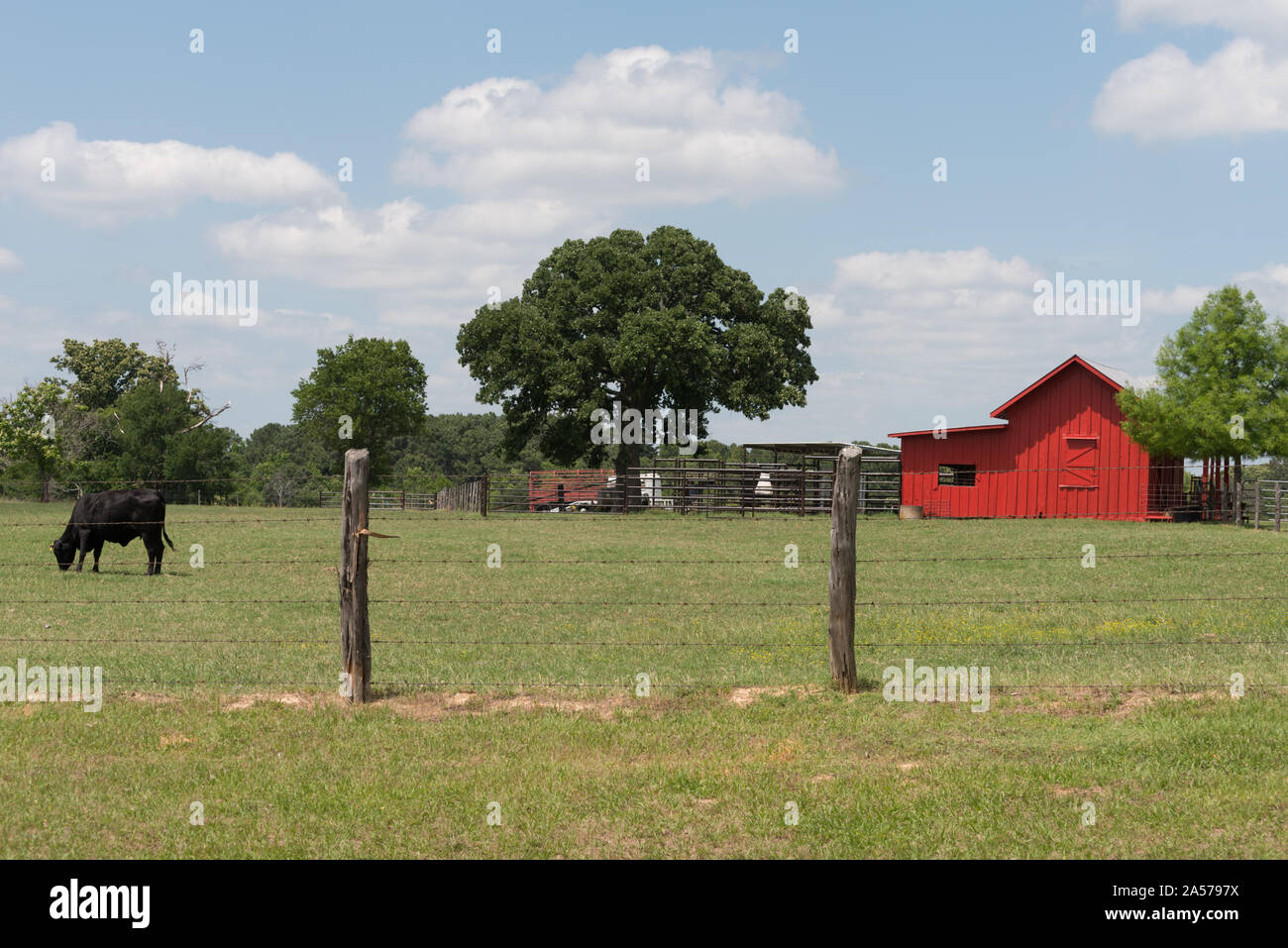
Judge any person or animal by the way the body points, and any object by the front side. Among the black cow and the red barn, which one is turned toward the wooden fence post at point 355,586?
the red barn

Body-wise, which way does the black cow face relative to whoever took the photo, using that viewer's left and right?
facing to the left of the viewer

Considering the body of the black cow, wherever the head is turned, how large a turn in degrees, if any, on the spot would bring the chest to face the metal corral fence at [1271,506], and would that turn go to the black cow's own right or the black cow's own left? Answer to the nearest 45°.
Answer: approximately 180°

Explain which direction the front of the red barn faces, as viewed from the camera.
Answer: facing the viewer

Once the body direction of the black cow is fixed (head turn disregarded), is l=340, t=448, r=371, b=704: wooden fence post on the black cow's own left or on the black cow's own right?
on the black cow's own left

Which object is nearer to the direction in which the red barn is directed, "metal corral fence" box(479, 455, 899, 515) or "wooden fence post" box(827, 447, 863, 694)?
the wooden fence post

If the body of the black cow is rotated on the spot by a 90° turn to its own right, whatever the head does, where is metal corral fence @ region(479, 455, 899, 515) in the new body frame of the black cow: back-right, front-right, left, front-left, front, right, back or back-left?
front-right

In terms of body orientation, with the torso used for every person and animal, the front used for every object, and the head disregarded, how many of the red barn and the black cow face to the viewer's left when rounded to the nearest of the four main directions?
1

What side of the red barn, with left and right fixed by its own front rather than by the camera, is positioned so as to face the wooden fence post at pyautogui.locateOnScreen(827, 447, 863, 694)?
front
